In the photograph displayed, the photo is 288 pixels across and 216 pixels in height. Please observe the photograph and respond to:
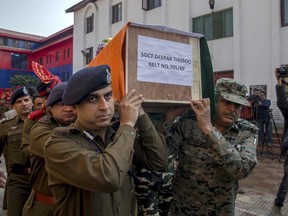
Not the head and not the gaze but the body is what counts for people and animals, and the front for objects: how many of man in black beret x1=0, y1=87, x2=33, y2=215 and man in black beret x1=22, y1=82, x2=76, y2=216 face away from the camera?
0

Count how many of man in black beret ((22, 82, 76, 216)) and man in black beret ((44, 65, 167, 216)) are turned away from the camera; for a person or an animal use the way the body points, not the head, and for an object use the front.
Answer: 0

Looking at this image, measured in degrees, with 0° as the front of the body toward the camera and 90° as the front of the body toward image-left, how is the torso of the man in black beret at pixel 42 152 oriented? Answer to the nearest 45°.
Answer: approximately 315°

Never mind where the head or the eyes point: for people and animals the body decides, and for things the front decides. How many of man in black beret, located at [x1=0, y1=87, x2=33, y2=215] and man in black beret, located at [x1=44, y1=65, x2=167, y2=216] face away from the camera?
0
